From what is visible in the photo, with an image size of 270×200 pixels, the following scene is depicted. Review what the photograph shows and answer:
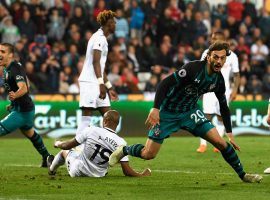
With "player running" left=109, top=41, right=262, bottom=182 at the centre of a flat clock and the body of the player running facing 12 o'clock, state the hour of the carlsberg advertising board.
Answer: The carlsberg advertising board is roughly at 7 o'clock from the player running.

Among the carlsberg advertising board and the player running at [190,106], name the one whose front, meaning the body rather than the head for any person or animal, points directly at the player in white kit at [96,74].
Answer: the carlsberg advertising board

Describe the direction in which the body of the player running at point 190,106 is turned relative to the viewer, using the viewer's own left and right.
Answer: facing the viewer and to the right of the viewer

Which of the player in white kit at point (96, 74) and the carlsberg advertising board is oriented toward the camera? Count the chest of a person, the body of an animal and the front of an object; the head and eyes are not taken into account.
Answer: the carlsberg advertising board

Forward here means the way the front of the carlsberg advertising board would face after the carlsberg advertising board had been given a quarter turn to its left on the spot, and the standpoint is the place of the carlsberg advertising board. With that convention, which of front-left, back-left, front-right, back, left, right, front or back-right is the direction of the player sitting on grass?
right

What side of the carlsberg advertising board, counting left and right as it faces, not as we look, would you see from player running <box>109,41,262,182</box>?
front

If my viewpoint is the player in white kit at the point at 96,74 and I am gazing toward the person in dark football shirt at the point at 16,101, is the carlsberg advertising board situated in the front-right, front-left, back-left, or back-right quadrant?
back-right

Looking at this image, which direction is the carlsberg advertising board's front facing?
toward the camera

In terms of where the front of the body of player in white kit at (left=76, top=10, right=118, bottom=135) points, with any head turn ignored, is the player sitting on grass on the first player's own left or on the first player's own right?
on the first player's own right

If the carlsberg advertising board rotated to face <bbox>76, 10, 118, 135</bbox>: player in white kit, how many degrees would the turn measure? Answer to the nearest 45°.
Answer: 0° — it already faces them
